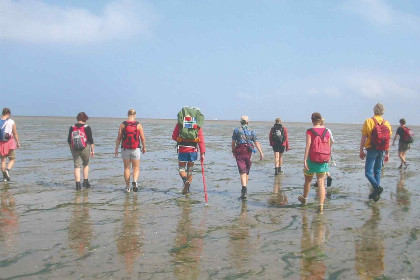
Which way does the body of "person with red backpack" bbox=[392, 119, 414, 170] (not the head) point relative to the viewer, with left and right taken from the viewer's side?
facing away from the viewer and to the left of the viewer

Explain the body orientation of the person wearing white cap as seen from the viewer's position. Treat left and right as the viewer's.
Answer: facing away from the viewer

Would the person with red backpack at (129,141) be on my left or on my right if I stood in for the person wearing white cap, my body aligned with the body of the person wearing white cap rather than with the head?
on my left

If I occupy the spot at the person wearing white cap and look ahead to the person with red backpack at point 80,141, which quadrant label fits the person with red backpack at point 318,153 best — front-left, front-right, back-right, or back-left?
back-left

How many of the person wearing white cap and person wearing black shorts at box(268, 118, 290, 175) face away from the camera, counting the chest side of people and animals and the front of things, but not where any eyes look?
2

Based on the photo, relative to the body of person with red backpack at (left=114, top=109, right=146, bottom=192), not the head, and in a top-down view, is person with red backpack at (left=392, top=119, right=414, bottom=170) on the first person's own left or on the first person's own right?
on the first person's own right

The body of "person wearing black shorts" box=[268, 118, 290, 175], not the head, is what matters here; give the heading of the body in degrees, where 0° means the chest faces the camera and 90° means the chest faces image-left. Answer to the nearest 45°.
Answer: approximately 180°

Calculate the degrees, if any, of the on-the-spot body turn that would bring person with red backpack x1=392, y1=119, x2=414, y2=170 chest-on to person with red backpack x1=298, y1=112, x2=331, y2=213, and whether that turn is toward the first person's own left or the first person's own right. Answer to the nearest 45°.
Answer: approximately 135° to the first person's own left

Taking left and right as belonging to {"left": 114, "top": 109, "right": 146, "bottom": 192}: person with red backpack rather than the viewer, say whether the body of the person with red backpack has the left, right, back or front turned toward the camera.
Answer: back
